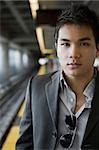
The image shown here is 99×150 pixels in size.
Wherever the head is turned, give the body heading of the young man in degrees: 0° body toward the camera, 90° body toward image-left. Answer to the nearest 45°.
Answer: approximately 0°
